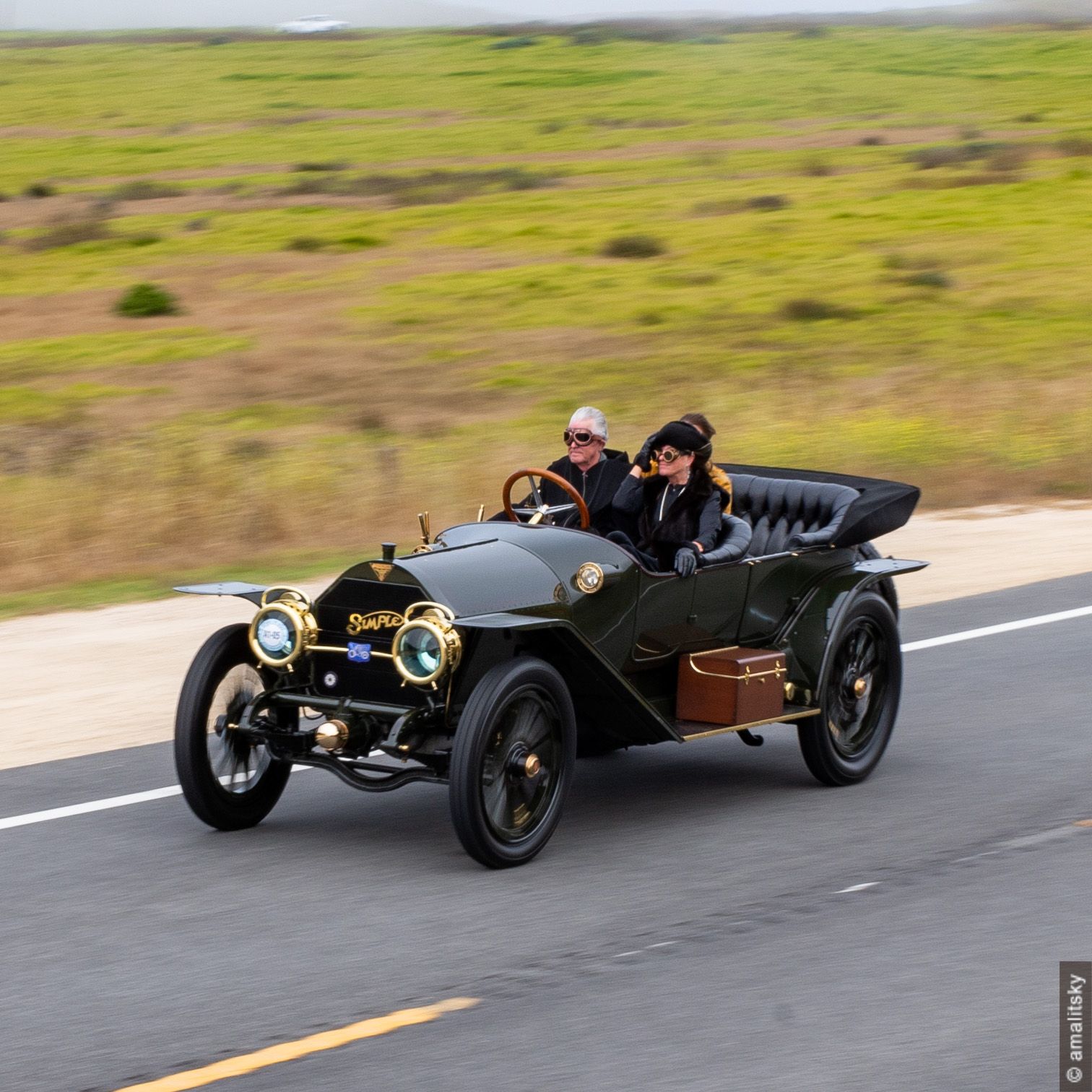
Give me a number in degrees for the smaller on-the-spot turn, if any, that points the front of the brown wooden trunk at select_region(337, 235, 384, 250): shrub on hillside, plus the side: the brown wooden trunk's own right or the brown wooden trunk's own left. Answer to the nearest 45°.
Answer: approximately 135° to the brown wooden trunk's own left

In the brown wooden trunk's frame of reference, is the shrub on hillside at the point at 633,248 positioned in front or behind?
behind

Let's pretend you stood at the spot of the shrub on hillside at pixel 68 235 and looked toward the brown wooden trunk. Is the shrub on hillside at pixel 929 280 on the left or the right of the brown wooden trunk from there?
left

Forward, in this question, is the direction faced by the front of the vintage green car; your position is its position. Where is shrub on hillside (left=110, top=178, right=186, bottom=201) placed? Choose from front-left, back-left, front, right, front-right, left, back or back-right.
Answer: back-right

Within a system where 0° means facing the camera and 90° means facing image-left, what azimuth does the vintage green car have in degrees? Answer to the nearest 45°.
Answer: approximately 45°

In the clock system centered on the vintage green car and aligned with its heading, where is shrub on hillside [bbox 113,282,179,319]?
The shrub on hillside is roughly at 4 o'clock from the vintage green car.

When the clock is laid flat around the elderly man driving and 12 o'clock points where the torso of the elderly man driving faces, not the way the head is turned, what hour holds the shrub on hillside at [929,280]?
The shrub on hillside is roughly at 5 o'clock from the elderly man driving.

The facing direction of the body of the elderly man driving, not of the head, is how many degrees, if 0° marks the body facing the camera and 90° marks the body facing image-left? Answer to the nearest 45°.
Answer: approximately 45°

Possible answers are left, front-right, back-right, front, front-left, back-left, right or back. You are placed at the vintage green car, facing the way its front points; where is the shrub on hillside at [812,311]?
back-right

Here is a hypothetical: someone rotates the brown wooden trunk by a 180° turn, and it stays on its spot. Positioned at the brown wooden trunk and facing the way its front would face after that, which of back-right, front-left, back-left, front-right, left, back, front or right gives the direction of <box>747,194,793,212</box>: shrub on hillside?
front-right

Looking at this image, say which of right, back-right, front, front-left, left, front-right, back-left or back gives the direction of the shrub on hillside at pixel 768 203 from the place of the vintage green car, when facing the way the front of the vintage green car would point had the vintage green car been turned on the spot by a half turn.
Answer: front-left

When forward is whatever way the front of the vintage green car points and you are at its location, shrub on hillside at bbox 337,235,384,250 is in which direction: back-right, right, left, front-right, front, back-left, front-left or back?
back-right

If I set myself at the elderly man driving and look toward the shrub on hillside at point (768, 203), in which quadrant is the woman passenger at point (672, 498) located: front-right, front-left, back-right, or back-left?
back-right

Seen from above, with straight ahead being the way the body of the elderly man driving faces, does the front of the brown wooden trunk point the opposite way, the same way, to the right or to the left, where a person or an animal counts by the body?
to the left
